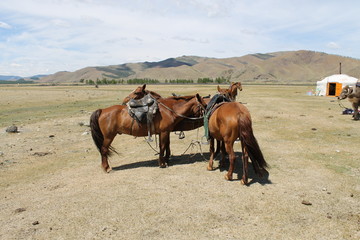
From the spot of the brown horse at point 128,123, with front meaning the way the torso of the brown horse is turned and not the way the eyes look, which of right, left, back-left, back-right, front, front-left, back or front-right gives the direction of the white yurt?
front-left

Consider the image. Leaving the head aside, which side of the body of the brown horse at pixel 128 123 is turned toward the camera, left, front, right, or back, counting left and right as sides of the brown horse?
right

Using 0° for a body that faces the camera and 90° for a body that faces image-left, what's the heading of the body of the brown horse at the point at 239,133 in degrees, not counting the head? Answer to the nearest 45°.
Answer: approximately 135°

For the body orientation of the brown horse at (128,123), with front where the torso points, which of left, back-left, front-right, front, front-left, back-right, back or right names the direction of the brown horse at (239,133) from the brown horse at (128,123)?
front-right
